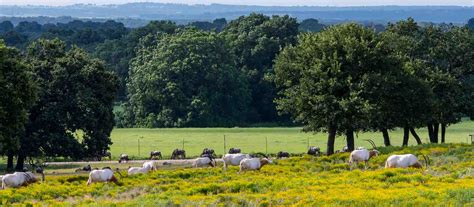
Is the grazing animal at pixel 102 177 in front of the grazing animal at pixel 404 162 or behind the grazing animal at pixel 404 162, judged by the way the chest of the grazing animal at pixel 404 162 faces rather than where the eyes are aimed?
behind

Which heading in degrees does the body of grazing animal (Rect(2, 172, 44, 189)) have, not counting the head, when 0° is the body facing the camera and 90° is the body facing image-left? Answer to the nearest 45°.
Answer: approximately 270°

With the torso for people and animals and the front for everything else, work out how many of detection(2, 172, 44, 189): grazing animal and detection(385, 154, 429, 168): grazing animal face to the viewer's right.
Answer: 2

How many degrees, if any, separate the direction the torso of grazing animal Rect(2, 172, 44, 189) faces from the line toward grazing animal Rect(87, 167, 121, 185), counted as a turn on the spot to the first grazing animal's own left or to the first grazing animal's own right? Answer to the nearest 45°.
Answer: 0° — it already faces it

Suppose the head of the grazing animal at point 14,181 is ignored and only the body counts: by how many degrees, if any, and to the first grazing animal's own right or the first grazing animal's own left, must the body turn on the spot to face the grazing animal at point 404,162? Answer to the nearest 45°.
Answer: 0° — it already faces it

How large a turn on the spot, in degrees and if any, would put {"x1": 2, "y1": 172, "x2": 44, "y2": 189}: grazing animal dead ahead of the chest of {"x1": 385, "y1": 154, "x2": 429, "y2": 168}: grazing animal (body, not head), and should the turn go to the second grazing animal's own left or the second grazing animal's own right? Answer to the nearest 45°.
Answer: approximately 180°

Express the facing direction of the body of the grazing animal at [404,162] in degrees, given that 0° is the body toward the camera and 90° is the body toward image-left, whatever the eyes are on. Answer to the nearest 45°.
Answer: approximately 270°
